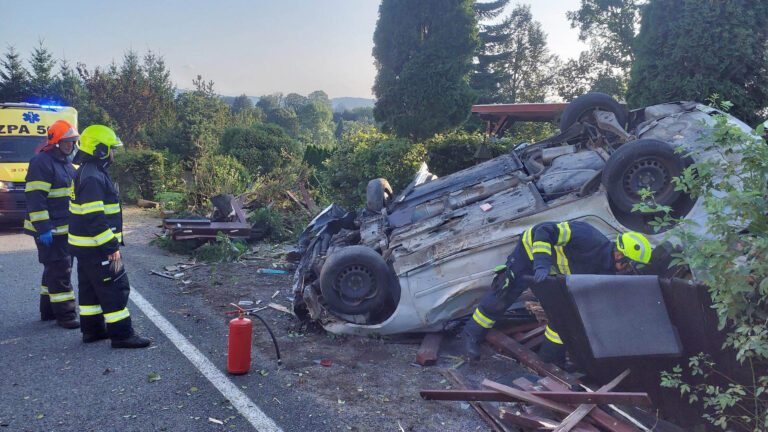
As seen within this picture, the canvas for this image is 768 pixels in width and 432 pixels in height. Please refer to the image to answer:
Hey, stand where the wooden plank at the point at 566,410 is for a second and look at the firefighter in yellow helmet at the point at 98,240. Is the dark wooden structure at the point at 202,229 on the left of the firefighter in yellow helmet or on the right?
right

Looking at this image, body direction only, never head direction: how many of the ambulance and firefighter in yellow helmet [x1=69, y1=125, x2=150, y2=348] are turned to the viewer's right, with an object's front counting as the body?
1

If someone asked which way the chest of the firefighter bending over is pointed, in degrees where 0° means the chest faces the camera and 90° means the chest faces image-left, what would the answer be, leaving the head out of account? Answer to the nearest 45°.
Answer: approximately 270°

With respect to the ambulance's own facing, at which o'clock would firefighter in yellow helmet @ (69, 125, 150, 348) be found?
The firefighter in yellow helmet is roughly at 12 o'clock from the ambulance.

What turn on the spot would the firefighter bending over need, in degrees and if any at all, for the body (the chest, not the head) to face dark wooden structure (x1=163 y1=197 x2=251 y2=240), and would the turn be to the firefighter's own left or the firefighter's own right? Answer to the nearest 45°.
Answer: approximately 135° to the firefighter's own left

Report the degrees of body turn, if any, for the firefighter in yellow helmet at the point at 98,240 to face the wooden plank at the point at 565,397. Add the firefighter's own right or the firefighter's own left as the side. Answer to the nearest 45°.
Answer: approximately 45° to the firefighter's own right

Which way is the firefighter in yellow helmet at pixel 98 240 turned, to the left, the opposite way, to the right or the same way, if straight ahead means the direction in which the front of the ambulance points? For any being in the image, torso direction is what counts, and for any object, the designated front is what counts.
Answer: to the left

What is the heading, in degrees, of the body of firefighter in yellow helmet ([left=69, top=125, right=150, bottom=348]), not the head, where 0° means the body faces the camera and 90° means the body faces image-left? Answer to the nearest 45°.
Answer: approximately 270°

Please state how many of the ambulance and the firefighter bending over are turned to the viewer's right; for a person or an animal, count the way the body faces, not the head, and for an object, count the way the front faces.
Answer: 1

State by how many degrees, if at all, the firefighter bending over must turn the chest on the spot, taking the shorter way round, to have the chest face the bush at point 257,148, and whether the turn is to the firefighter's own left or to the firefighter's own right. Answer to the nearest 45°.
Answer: approximately 135° to the firefighter's own left

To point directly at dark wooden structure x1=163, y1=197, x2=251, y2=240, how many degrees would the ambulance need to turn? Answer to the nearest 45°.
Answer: approximately 45° to its left

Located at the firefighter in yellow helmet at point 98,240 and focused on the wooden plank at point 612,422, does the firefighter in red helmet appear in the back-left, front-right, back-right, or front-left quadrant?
back-left

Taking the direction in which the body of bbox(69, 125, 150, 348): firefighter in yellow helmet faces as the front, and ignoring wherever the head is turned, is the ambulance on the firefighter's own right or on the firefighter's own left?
on the firefighter's own left
